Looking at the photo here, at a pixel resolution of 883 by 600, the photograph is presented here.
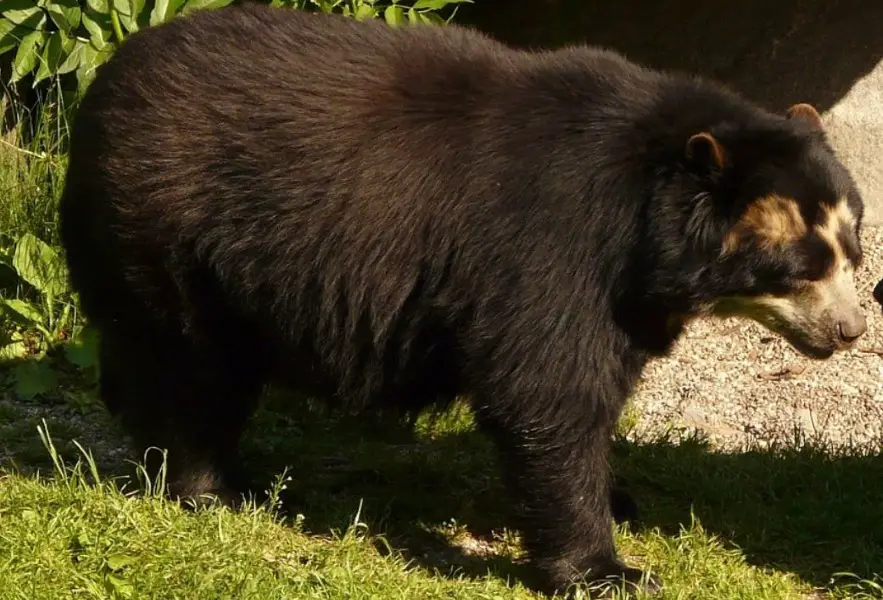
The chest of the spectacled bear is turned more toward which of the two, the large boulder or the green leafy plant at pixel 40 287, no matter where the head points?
the large boulder

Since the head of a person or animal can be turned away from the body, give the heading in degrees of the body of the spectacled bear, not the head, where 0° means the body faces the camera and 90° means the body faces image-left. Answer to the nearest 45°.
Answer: approximately 270°

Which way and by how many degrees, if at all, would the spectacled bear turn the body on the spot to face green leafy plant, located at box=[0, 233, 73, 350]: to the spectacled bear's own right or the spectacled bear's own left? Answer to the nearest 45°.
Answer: approximately 135° to the spectacled bear's own left

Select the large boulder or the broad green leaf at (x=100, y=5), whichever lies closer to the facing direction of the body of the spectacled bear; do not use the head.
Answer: the large boulder

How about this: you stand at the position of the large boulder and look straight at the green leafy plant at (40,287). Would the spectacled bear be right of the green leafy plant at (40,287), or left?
left

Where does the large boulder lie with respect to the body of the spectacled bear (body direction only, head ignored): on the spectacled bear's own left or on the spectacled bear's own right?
on the spectacled bear's own left

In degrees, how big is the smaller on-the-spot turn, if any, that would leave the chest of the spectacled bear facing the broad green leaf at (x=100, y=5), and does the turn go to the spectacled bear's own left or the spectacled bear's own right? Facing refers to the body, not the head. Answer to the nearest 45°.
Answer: approximately 135° to the spectacled bear's own left
